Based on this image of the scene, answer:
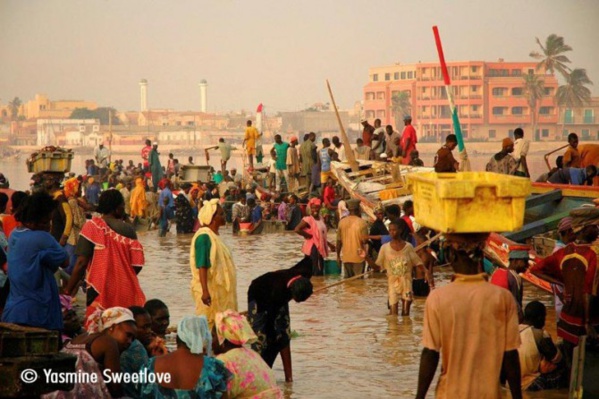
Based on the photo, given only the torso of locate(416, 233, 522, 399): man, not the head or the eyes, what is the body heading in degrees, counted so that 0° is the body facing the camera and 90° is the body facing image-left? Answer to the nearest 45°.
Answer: approximately 180°

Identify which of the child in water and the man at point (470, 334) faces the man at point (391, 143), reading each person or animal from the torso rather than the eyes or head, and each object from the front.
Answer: the man at point (470, 334)

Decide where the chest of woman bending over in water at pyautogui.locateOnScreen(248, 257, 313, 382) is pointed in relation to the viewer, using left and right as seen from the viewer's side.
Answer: facing to the right of the viewer

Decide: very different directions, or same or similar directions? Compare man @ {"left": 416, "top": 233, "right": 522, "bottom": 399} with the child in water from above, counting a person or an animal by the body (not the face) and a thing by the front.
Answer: very different directions

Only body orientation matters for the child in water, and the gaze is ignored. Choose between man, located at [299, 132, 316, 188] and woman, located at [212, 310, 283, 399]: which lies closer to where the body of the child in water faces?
the woman

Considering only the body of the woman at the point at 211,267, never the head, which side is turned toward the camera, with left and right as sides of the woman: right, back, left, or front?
right

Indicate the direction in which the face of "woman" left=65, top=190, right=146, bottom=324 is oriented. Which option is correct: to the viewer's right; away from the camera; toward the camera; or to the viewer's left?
away from the camera
